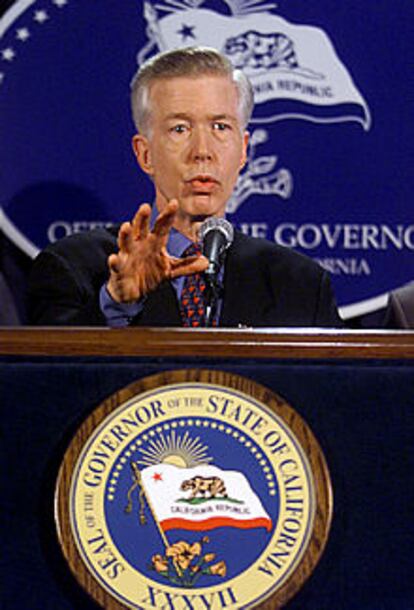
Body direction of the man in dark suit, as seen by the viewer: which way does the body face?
toward the camera

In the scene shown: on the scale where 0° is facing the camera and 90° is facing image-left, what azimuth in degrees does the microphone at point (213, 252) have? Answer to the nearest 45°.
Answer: approximately 180°

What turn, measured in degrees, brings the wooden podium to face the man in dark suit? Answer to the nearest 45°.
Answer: approximately 180°

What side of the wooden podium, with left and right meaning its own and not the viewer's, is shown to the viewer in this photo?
front

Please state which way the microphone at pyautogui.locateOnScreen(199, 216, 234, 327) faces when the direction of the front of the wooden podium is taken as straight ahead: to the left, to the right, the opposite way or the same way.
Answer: the opposite way

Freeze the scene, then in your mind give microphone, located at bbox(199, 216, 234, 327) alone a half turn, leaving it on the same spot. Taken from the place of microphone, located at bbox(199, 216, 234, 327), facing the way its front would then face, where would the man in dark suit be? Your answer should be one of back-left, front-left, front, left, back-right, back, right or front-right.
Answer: back

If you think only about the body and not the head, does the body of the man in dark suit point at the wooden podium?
yes
